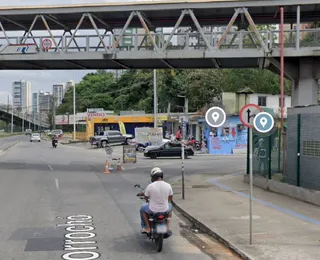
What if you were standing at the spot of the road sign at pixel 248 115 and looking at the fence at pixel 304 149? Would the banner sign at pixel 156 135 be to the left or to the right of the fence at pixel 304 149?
left

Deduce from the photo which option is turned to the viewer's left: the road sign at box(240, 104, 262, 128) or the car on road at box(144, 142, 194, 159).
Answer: the car on road

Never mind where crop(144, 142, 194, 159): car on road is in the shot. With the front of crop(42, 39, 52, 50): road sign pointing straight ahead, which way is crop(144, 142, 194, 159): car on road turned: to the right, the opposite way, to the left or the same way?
to the right

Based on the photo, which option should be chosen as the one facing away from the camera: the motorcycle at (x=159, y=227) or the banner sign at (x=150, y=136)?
the motorcycle

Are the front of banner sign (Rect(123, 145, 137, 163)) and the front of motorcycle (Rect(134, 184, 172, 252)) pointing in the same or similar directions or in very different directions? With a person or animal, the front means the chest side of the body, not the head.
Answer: very different directions

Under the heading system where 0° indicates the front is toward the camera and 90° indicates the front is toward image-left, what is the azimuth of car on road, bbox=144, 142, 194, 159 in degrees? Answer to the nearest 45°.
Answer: approximately 90°
